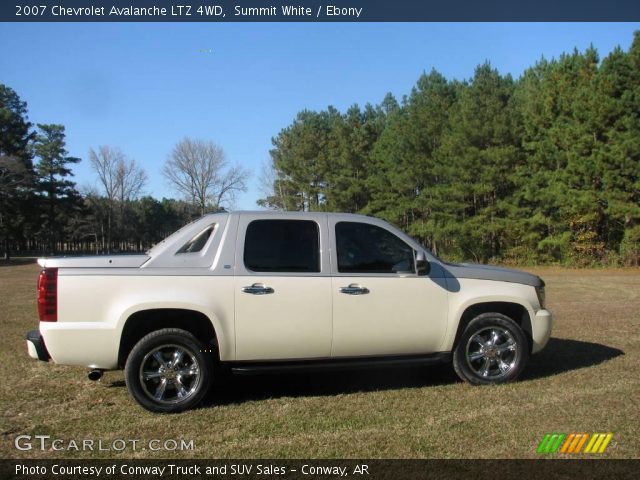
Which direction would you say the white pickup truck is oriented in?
to the viewer's right
